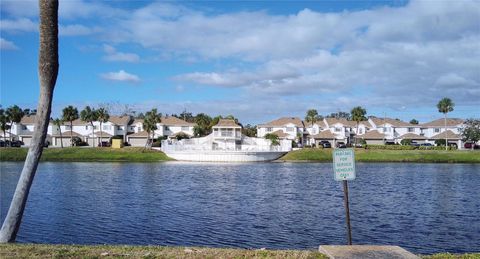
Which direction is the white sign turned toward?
toward the camera
